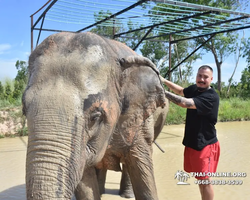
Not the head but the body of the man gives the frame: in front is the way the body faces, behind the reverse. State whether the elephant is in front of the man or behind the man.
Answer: in front

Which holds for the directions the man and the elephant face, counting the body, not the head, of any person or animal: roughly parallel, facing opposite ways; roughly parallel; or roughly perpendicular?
roughly parallel

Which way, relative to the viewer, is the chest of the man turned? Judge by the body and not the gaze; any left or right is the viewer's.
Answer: facing the viewer and to the left of the viewer

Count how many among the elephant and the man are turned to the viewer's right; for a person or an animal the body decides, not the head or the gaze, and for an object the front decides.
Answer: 0

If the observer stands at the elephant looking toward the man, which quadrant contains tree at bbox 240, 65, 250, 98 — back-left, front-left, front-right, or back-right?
front-left

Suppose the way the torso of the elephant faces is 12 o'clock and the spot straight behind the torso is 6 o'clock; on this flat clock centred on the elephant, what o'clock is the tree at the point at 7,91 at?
The tree is roughly at 4 o'clock from the elephant.

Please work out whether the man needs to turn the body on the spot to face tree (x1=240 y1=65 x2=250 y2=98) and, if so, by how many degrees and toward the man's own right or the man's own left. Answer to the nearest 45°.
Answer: approximately 135° to the man's own right

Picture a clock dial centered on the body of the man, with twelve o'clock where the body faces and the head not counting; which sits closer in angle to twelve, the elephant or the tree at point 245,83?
the elephant

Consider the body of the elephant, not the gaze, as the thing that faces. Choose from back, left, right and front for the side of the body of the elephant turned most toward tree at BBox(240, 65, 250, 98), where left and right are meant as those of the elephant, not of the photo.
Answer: back

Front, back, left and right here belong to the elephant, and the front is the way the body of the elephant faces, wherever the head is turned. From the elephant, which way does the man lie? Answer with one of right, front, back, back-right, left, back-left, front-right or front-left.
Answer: left

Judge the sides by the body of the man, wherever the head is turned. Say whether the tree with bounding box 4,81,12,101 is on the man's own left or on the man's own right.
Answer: on the man's own right
